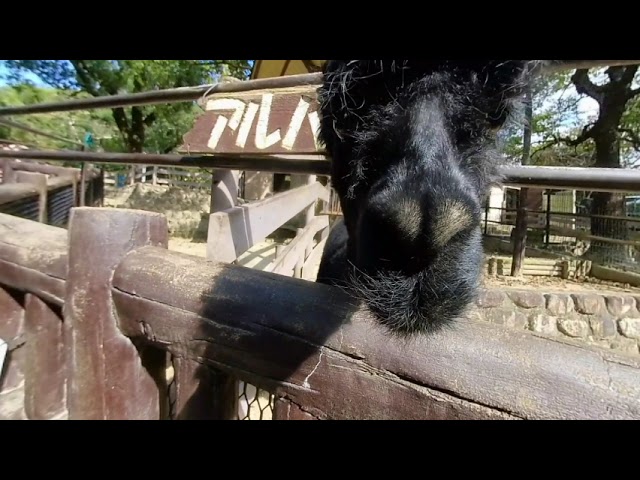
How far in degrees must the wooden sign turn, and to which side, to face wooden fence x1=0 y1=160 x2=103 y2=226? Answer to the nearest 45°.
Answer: approximately 135° to its right

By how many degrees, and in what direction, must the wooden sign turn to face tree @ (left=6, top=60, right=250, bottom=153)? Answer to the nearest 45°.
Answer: approximately 180°

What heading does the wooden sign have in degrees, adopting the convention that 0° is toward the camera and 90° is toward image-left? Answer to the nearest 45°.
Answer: approximately 0°

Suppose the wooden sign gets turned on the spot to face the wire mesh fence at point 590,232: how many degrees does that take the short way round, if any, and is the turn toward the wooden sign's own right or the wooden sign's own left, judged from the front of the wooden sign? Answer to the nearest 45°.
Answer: approximately 135° to the wooden sign's own left
